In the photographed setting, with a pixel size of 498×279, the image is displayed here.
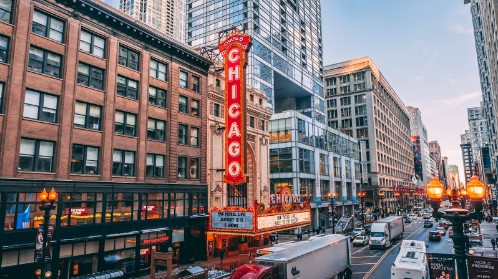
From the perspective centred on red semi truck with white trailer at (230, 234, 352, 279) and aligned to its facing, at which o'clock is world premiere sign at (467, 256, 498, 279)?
The world premiere sign is roughly at 8 o'clock from the red semi truck with white trailer.

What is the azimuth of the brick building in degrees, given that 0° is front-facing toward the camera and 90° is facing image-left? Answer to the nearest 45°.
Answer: approximately 315°

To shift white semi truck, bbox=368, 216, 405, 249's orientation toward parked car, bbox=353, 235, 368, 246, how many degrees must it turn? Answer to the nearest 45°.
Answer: approximately 90° to its right

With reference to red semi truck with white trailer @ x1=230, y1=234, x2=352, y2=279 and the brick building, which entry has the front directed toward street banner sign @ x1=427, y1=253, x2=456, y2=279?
the brick building

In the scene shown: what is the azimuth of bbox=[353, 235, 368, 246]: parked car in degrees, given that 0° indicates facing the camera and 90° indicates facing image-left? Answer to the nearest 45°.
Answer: approximately 45°

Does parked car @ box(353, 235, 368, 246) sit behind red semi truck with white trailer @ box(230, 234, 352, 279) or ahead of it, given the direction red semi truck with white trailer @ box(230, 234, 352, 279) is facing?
behind

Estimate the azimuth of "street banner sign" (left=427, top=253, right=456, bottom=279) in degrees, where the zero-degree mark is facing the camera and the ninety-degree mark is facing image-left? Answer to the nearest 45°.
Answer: approximately 0°
